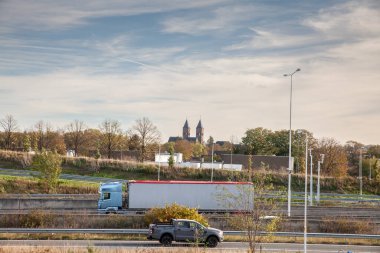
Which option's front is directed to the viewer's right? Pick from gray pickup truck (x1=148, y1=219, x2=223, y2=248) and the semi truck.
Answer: the gray pickup truck

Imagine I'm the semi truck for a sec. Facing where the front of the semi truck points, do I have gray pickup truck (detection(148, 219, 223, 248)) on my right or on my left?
on my left

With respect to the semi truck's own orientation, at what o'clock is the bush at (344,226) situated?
The bush is roughly at 7 o'clock from the semi truck.

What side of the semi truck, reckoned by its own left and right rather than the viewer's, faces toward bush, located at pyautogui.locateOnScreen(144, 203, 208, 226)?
left

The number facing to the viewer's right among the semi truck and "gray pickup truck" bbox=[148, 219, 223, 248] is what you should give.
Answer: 1

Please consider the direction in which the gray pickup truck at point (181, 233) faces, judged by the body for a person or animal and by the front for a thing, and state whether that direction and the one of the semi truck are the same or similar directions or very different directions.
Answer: very different directions

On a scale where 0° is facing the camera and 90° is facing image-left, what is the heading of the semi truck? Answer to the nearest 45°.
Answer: approximately 90°

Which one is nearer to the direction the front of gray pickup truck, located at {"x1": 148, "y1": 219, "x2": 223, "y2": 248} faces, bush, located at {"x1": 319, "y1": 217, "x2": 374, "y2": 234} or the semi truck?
the bush

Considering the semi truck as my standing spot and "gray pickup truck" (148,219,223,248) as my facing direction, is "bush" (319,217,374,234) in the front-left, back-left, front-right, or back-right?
front-left

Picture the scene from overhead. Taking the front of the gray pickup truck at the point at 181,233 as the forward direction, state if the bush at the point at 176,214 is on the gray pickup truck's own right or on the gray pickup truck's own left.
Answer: on the gray pickup truck's own left

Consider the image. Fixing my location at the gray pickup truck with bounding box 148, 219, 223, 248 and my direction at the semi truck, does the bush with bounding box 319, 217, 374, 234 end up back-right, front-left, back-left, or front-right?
front-right

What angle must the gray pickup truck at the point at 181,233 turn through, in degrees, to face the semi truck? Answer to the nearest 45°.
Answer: approximately 90° to its left

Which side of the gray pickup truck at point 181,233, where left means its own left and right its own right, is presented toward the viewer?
right
